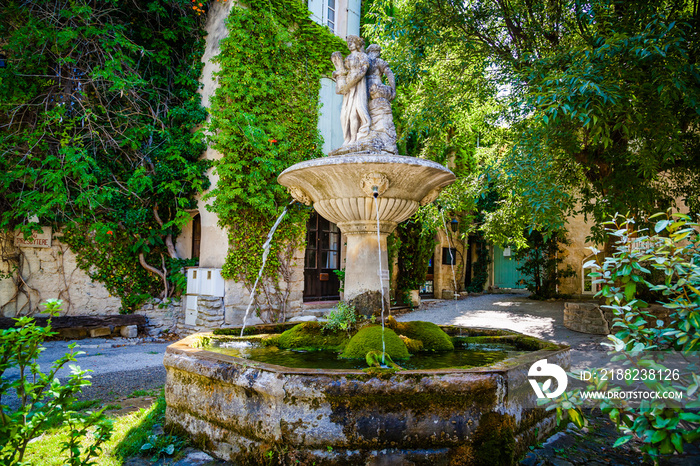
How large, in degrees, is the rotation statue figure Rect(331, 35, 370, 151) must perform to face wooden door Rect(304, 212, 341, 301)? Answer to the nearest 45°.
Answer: approximately 135° to its right

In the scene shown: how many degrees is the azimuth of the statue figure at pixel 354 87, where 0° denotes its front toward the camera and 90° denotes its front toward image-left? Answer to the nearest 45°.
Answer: approximately 45°

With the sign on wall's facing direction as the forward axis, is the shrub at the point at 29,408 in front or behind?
in front

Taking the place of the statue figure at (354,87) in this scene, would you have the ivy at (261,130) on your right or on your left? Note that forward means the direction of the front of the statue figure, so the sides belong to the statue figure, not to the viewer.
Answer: on your right

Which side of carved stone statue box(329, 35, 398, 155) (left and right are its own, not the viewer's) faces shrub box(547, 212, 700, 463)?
left

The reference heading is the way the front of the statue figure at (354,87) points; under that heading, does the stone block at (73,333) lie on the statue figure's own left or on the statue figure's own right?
on the statue figure's own right

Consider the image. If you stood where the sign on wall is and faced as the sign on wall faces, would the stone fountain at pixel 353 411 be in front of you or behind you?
in front

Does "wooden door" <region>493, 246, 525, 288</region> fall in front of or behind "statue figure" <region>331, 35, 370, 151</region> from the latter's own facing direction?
behind
